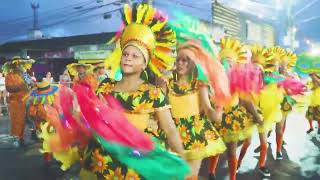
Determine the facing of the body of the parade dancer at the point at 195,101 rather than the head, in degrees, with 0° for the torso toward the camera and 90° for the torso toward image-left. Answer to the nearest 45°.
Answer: approximately 45°

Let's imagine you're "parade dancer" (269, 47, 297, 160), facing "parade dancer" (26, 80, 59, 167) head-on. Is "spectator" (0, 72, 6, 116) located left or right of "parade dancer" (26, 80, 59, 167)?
right

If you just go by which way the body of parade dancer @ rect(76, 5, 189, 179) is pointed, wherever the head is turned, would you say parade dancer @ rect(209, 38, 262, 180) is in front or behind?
behind

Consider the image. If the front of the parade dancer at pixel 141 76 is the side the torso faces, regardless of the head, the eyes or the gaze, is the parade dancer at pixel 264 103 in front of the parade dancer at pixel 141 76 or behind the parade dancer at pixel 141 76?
behind

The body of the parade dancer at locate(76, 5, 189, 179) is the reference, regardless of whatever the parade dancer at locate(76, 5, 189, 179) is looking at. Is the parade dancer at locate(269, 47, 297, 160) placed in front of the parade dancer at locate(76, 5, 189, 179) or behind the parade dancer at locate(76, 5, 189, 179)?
behind
